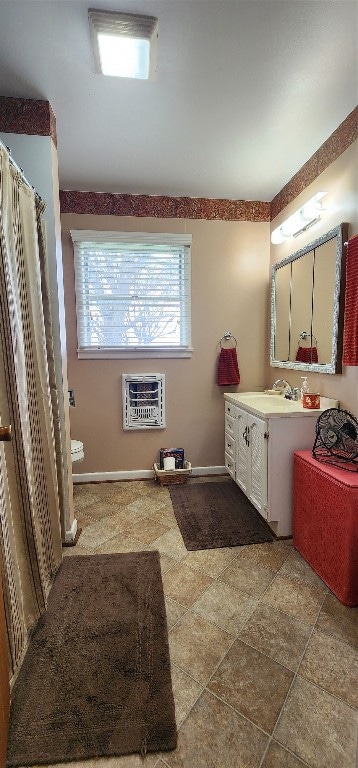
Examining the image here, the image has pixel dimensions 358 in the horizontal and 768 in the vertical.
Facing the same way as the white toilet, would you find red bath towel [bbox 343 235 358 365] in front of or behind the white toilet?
in front

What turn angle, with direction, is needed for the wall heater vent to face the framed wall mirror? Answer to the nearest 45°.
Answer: approximately 45° to its left

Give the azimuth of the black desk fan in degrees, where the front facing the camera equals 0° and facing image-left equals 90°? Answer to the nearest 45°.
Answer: approximately 45°

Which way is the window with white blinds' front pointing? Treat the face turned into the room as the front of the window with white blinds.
toward the camera

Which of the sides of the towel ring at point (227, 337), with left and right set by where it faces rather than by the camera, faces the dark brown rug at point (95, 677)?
front

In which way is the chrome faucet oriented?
to the viewer's left

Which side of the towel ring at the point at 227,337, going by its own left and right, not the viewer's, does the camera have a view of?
front

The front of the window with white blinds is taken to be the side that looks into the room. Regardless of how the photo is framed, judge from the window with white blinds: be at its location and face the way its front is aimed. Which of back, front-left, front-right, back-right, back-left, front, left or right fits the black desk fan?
front-left

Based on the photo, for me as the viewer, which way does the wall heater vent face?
facing the viewer

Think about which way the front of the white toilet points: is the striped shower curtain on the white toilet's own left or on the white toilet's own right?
on the white toilet's own right

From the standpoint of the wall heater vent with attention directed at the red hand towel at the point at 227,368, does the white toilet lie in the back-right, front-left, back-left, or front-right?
back-right

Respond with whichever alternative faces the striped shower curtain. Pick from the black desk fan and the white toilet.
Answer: the black desk fan
